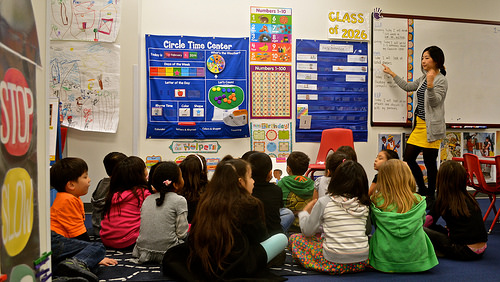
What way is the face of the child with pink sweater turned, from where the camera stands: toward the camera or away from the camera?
away from the camera

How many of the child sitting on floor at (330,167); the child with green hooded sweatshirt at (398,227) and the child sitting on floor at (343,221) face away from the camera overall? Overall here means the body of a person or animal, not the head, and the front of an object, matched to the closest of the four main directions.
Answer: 3

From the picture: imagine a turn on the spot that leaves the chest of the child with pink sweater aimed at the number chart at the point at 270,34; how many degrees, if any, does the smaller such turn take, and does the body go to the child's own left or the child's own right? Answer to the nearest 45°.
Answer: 0° — they already face it

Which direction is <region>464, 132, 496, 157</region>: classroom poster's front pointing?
toward the camera

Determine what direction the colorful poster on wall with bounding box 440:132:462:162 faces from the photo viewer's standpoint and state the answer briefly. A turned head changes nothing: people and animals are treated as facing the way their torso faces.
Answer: facing the viewer

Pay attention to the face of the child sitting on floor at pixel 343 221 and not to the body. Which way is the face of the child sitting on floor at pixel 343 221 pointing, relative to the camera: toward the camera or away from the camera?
away from the camera

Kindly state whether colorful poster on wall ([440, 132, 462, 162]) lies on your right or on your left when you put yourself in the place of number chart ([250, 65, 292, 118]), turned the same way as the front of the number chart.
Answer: on your left

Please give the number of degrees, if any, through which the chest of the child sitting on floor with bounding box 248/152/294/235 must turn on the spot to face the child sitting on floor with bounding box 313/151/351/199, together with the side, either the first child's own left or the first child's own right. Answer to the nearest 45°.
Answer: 0° — they already face them

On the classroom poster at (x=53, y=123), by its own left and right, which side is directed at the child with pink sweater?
front

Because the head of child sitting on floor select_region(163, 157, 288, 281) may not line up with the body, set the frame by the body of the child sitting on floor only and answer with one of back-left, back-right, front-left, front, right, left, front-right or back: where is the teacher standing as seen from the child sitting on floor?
front

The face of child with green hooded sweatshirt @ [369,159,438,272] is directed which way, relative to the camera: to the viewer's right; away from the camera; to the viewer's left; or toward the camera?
away from the camera

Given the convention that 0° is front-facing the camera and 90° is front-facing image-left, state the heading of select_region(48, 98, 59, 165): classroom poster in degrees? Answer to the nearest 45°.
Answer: approximately 315°

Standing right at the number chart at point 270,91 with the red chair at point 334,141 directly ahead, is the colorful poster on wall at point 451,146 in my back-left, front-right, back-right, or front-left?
front-left

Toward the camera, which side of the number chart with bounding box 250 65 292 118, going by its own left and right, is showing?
front

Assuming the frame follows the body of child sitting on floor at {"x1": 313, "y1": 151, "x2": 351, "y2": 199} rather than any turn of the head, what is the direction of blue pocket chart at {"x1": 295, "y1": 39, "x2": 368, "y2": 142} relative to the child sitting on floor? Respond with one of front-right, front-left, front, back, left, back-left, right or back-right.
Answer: front

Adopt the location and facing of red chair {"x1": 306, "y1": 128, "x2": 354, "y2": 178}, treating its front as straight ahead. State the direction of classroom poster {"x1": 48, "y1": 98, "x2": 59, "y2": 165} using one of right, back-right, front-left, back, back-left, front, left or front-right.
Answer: front

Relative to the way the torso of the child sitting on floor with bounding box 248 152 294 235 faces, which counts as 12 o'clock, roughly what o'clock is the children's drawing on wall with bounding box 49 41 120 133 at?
The children's drawing on wall is roughly at 9 o'clock from the child sitting on floor.

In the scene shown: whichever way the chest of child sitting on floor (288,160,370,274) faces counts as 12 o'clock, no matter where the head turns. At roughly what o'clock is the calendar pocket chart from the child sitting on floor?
The calendar pocket chart is roughly at 11 o'clock from the child sitting on floor.
